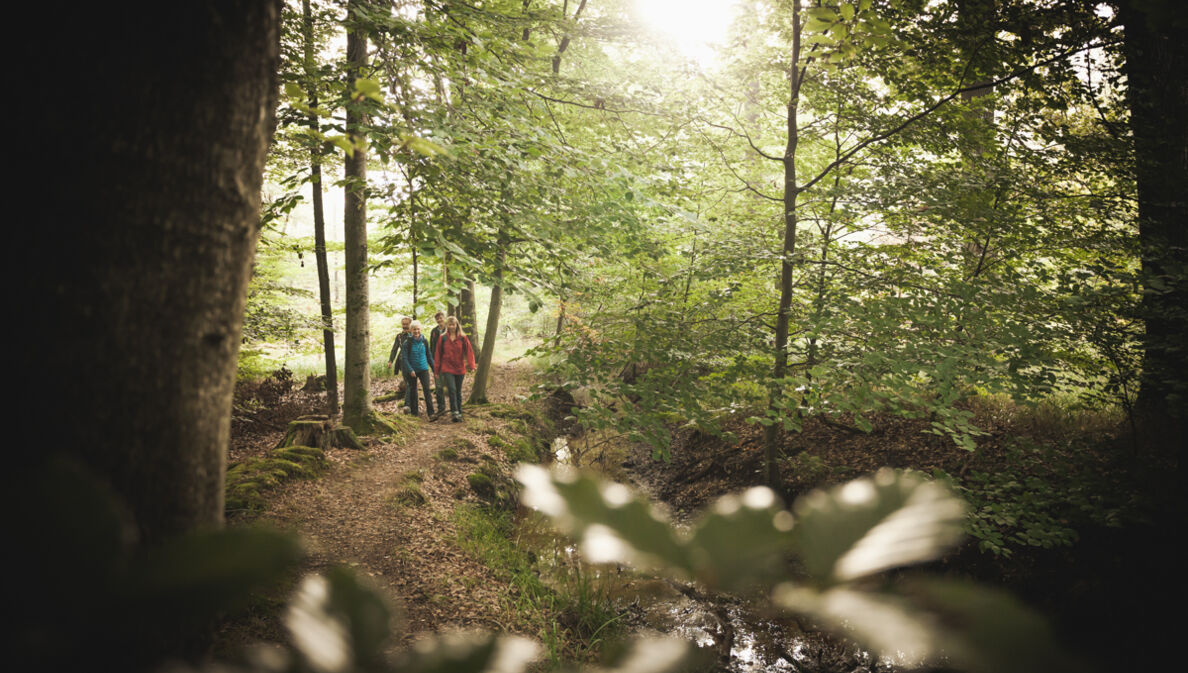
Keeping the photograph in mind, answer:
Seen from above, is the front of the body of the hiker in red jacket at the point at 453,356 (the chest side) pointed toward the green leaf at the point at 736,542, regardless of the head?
yes

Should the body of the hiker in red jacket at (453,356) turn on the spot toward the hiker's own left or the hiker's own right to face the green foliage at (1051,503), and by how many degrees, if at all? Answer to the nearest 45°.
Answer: approximately 45° to the hiker's own left

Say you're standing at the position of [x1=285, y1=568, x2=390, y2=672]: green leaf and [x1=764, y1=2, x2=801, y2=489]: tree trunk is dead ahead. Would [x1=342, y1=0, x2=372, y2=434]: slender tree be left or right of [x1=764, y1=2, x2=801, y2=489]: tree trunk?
left

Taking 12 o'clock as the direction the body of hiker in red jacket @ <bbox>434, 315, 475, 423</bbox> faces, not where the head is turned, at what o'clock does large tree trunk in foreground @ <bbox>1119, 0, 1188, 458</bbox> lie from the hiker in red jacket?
The large tree trunk in foreground is roughly at 11 o'clock from the hiker in red jacket.

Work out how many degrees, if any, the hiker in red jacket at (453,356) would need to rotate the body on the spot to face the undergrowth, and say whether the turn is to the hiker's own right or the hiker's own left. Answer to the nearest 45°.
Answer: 0° — they already face it

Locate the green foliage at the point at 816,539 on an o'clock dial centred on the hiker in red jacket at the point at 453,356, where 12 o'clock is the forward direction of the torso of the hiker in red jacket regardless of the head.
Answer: The green foliage is roughly at 12 o'clock from the hiker in red jacket.

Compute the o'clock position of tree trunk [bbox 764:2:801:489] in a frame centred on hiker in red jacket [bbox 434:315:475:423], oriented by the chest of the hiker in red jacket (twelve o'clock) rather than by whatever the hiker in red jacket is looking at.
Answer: The tree trunk is roughly at 11 o'clock from the hiker in red jacket.

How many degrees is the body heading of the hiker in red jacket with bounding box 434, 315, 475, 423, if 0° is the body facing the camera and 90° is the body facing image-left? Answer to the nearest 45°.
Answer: approximately 0°

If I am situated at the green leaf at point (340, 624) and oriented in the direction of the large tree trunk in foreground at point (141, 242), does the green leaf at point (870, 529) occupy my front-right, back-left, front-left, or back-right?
back-right
